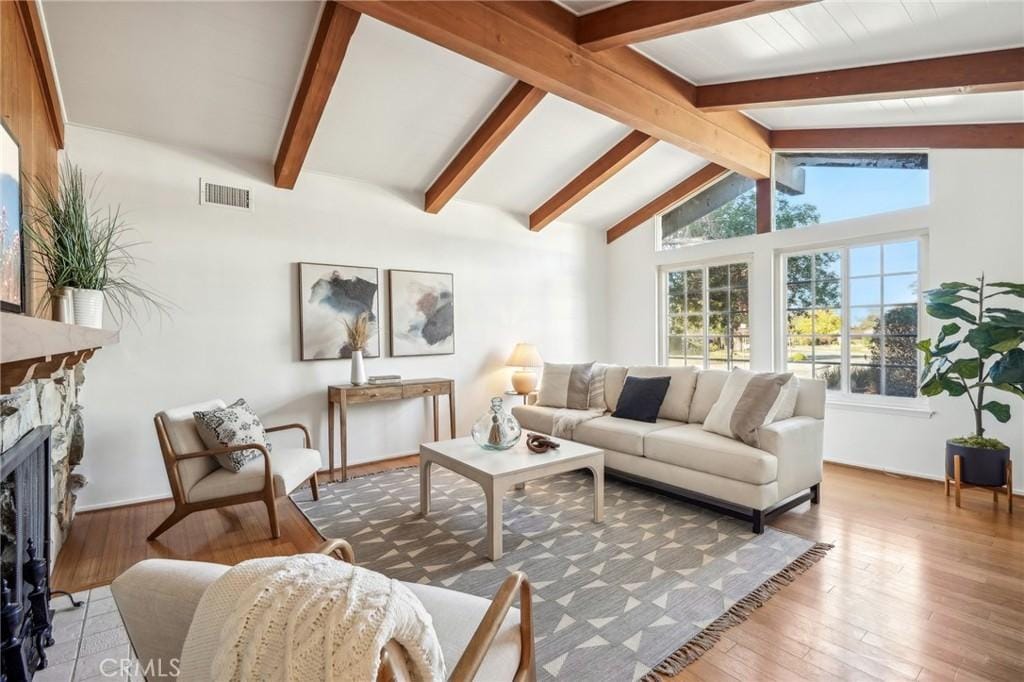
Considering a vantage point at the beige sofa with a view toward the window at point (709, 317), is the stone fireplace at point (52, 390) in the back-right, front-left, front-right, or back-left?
back-left

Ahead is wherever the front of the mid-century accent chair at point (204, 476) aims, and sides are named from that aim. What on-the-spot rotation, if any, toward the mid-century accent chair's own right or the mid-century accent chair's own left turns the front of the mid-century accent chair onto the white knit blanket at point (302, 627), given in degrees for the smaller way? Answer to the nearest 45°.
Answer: approximately 45° to the mid-century accent chair's own right

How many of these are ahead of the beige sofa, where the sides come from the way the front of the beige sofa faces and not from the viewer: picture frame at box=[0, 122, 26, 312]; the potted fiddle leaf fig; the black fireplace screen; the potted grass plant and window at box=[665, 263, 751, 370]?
3

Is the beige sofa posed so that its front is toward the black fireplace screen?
yes

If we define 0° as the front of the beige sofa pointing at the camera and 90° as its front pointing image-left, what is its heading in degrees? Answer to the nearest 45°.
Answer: approximately 45°

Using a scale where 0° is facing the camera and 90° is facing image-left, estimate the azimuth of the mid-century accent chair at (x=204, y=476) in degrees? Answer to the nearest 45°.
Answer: approximately 315°

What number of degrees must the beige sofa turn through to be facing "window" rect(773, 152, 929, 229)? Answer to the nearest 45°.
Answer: approximately 180°

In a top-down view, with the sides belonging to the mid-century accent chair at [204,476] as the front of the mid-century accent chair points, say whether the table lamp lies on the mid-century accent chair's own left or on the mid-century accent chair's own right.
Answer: on the mid-century accent chair's own left

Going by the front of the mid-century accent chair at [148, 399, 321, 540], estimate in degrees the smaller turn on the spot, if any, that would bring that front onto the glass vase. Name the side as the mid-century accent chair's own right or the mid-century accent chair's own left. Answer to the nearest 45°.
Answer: approximately 45° to the mid-century accent chair's own left
